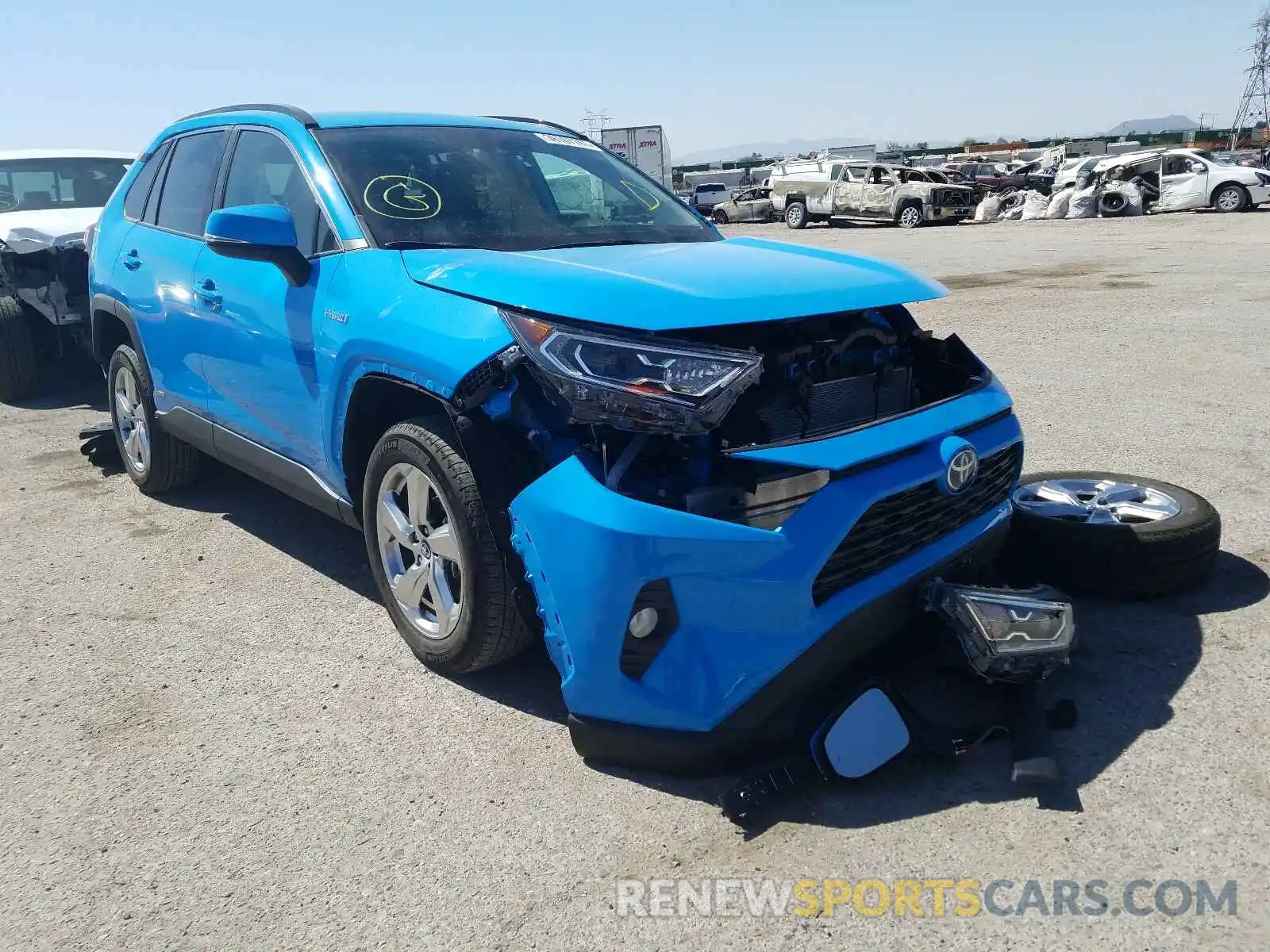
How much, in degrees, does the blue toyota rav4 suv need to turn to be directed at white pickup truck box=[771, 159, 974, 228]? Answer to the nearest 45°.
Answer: approximately 135° to its left

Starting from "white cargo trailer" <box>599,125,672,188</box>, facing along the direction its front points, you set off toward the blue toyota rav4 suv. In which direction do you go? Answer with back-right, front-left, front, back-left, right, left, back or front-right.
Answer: back

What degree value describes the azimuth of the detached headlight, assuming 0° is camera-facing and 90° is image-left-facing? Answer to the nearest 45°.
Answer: approximately 0°

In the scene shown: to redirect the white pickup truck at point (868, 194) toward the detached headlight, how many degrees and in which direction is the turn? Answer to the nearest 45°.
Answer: approximately 45° to its right

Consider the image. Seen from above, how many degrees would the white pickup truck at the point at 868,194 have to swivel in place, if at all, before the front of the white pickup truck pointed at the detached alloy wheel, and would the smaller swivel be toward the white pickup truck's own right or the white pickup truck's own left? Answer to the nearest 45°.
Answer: approximately 45° to the white pickup truck's own right

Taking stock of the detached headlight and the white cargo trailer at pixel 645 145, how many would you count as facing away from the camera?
1

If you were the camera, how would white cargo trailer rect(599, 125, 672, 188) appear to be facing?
facing away from the viewer
